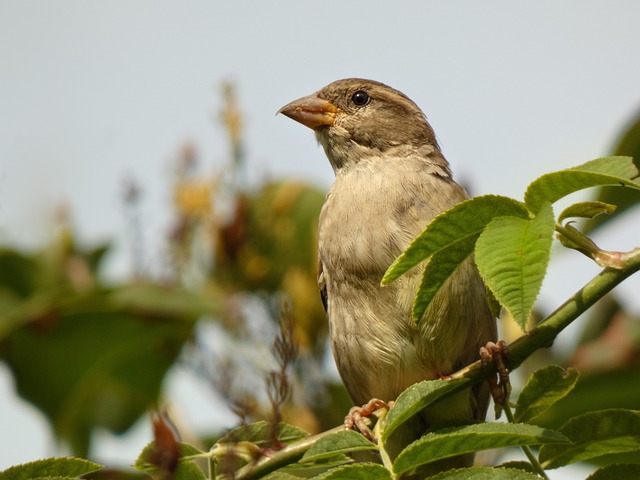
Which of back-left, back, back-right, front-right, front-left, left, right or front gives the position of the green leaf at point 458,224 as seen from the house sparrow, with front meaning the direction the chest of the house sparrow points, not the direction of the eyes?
front-left

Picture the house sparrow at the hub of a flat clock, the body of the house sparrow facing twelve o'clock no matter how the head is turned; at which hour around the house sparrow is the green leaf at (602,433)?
The green leaf is roughly at 10 o'clock from the house sparrow.

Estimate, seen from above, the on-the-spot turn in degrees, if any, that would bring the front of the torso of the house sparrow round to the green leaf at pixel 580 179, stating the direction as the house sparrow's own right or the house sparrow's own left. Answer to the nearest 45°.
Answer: approximately 45° to the house sparrow's own left

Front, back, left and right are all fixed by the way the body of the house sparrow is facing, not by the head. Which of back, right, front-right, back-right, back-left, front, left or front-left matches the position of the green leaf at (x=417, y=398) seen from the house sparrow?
front-left

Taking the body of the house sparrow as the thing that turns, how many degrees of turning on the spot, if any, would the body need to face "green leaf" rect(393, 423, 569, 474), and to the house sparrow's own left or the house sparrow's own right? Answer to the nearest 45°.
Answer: approximately 45° to the house sparrow's own left

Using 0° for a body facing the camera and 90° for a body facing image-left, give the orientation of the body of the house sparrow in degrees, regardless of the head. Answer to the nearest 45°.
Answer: approximately 45°
